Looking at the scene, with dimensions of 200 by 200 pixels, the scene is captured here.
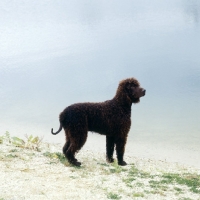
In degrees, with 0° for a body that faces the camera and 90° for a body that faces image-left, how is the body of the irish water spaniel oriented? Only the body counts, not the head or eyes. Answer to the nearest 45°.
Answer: approximately 270°
